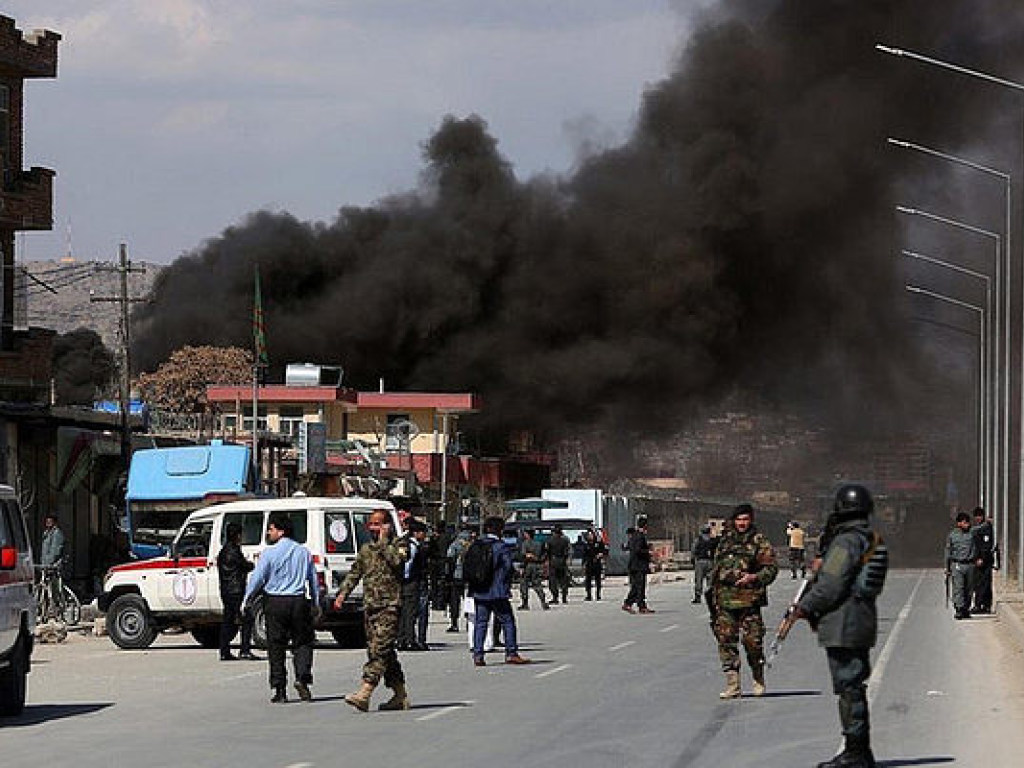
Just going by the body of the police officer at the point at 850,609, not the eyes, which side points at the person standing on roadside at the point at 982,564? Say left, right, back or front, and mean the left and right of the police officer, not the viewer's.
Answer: right

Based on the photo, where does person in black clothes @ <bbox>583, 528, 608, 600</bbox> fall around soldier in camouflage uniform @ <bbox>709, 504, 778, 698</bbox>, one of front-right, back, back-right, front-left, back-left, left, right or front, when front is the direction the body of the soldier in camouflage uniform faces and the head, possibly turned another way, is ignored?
back

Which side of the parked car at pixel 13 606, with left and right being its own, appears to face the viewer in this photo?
back

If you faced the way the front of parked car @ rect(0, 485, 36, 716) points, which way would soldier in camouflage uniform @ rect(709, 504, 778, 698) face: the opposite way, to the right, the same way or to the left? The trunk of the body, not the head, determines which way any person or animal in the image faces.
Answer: the opposite way

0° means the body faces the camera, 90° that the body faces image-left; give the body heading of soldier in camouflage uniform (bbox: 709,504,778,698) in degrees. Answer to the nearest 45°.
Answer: approximately 0°

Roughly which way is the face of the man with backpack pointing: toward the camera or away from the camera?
away from the camera

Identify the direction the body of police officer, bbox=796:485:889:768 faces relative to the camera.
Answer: to the viewer's left
